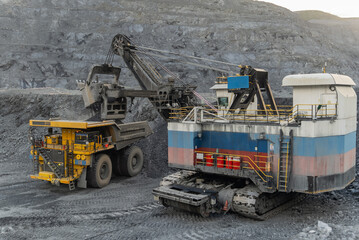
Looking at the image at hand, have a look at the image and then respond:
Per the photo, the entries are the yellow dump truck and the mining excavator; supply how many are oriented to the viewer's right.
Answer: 0

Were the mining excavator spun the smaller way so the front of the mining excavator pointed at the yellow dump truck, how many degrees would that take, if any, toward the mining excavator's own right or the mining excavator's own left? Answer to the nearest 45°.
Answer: approximately 45° to the mining excavator's own left

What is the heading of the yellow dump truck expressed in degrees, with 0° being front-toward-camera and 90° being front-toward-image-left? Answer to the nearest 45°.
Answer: approximately 45°

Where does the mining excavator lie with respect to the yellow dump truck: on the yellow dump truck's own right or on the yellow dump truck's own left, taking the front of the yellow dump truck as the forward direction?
on the yellow dump truck's own left

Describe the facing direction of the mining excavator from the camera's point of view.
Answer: facing away from the viewer and to the left of the viewer
